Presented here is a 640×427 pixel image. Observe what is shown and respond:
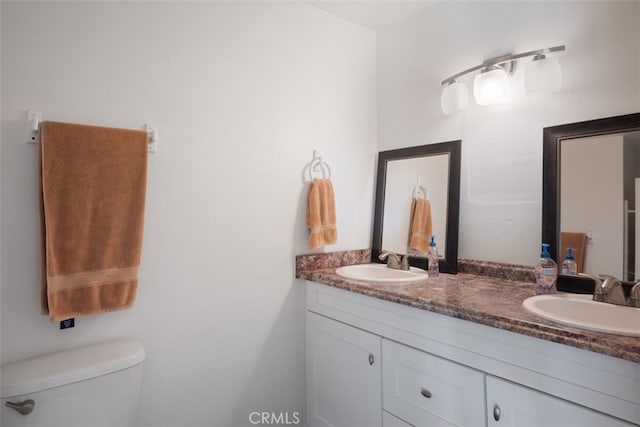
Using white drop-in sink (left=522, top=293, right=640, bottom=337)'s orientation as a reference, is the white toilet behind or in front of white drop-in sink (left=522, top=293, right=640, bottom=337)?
in front

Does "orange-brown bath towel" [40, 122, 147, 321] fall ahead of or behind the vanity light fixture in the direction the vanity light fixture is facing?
ahead

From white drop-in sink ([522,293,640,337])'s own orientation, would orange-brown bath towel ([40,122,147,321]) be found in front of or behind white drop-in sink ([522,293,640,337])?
in front

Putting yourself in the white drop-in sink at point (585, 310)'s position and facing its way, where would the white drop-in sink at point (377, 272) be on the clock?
the white drop-in sink at point (377, 272) is roughly at 2 o'clock from the white drop-in sink at point (585, 310).

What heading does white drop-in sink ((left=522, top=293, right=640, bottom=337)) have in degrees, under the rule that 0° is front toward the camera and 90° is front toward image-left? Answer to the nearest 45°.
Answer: approximately 45°

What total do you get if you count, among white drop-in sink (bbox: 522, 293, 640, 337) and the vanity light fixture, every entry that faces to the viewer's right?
0

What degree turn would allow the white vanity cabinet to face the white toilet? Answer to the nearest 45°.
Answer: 0° — it already faces it

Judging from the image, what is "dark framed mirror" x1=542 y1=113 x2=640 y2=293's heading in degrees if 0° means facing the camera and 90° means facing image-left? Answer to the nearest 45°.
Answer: approximately 45°
